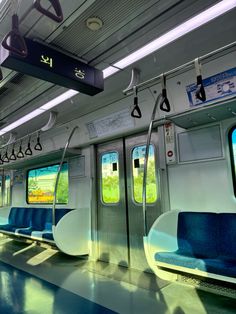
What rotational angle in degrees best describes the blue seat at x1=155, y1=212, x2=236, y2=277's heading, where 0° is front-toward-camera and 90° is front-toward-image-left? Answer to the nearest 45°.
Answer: approximately 45°

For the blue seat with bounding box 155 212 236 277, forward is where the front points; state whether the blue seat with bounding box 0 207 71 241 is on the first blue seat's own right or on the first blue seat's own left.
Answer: on the first blue seat's own right
